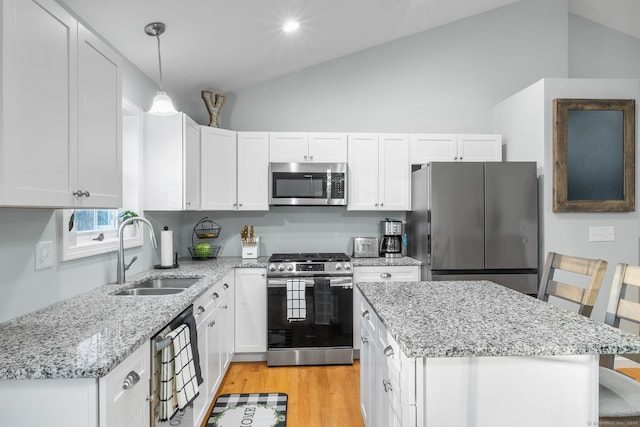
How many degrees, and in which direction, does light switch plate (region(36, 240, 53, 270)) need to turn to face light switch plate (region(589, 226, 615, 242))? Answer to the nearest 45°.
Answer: approximately 45° to its left

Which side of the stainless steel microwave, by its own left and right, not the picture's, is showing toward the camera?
front

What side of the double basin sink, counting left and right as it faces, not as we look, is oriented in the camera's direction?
right

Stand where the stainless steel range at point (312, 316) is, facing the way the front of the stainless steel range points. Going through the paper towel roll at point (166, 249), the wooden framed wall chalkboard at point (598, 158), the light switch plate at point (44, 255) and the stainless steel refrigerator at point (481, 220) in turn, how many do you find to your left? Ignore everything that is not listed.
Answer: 2

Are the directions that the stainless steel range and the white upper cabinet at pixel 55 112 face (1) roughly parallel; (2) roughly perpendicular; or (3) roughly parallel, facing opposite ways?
roughly perpendicular

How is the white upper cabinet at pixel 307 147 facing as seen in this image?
toward the camera

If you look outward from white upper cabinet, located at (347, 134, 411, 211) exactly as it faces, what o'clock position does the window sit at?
The window is roughly at 2 o'clock from the white upper cabinet.

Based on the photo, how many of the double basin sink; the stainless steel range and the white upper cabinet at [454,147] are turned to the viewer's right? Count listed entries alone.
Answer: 1

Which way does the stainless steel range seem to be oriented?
toward the camera

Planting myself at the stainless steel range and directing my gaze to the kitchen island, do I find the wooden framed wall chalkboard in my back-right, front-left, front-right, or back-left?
front-left

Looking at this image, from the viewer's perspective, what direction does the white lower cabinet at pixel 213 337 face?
to the viewer's right

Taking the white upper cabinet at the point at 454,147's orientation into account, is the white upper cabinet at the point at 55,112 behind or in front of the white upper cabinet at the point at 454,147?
in front

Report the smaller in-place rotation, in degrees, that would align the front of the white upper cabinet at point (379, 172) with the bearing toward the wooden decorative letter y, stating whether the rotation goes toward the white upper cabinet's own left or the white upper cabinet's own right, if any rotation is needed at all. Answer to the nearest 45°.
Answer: approximately 90° to the white upper cabinet's own right
